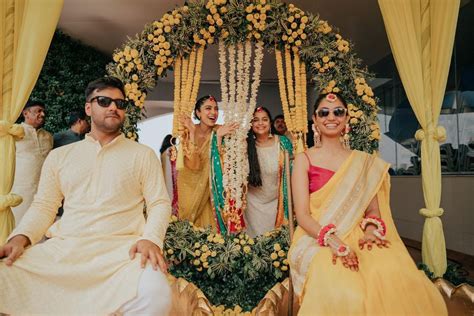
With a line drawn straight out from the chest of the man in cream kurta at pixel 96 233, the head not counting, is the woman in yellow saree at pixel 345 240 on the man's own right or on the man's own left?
on the man's own left

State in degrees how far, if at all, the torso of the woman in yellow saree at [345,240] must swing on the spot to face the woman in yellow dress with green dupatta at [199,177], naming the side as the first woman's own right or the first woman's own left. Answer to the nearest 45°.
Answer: approximately 135° to the first woman's own right

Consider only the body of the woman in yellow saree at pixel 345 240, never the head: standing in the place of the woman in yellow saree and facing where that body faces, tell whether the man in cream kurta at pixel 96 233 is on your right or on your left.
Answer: on your right

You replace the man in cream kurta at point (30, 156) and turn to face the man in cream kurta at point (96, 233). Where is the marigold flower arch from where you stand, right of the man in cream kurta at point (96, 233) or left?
left

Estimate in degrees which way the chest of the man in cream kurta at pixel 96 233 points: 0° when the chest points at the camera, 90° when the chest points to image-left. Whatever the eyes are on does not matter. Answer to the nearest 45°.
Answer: approximately 0°

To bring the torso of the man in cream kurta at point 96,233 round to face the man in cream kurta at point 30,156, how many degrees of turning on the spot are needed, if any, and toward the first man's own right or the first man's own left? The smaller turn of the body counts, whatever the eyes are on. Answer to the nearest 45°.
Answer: approximately 180°

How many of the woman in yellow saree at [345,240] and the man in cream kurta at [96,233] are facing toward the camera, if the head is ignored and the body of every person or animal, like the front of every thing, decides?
2

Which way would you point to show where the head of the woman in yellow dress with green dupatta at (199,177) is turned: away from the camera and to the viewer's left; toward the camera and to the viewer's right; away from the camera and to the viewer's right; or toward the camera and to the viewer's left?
toward the camera and to the viewer's right

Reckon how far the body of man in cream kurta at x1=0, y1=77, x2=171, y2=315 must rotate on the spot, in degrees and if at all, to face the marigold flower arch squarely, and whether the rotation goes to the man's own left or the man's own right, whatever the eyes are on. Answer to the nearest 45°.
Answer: approximately 135° to the man's own left

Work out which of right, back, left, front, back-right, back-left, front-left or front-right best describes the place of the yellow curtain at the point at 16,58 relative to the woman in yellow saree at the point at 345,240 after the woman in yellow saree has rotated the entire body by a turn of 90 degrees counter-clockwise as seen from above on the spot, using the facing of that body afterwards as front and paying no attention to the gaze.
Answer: back
